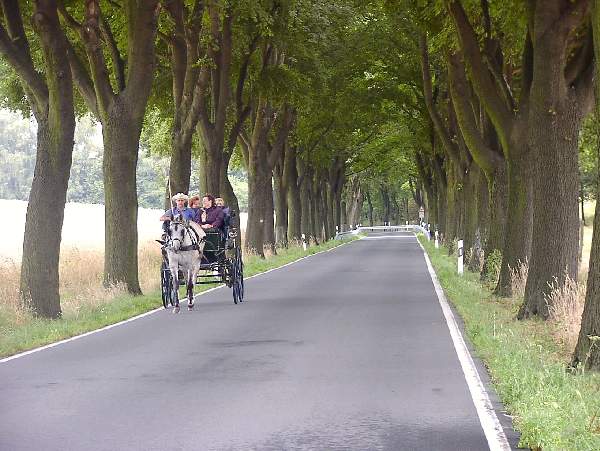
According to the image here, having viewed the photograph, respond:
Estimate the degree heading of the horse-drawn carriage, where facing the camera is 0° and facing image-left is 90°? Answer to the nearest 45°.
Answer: approximately 0°

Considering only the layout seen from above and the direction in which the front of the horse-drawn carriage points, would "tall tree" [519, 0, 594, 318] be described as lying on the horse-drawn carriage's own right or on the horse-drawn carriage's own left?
on the horse-drawn carriage's own left

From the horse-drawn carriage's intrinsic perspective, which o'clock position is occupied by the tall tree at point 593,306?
The tall tree is roughly at 11 o'clock from the horse-drawn carriage.

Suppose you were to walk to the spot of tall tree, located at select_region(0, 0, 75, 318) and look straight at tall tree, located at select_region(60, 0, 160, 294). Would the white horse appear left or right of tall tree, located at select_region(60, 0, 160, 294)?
right
